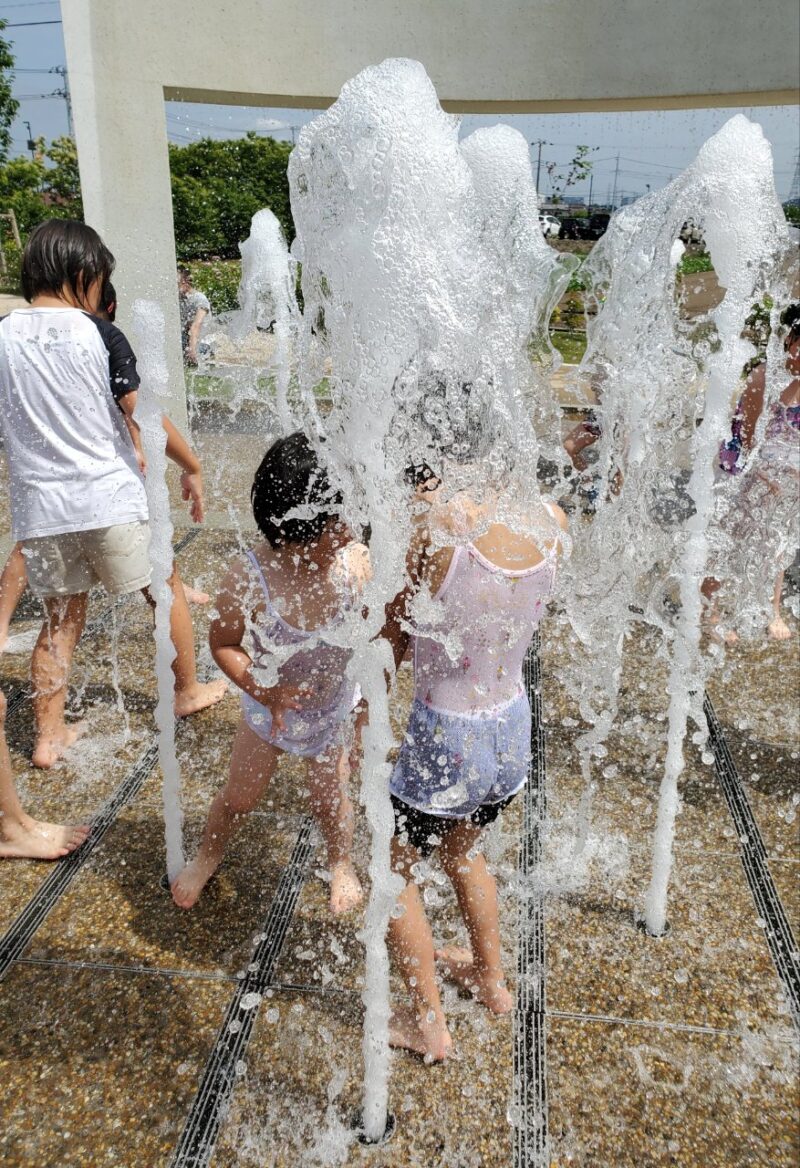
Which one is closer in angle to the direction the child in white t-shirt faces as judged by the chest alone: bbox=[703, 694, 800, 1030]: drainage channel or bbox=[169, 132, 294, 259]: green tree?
the green tree

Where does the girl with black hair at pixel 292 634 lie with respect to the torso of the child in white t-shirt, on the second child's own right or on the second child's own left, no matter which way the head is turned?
on the second child's own right

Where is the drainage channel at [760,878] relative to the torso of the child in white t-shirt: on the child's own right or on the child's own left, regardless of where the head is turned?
on the child's own right

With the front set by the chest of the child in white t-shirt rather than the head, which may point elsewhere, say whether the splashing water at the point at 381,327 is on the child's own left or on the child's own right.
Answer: on the child's own right

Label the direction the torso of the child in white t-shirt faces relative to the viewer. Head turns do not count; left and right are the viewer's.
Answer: facing away from the viewer and to the right of the viewer

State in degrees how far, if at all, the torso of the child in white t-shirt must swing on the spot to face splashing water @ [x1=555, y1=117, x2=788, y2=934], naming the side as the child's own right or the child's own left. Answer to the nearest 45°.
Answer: approximately 45° to the child's own right

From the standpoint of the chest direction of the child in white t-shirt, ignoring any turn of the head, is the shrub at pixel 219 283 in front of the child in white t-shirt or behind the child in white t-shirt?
in front
